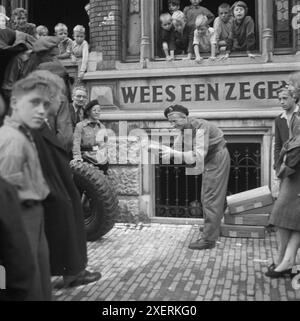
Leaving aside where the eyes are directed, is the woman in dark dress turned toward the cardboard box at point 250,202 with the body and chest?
no

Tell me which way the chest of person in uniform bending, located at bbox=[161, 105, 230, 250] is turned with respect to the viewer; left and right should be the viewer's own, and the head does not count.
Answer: facing to the left of the viewer

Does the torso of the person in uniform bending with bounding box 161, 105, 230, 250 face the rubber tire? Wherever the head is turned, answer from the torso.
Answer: yes

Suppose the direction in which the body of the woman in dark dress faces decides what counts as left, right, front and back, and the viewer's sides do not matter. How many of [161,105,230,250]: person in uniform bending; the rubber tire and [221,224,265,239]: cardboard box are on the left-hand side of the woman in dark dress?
0

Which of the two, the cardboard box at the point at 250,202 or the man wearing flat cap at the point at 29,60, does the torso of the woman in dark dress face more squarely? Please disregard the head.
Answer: the man wearing flat cap

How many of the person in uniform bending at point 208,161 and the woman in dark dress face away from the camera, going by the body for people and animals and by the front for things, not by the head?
0

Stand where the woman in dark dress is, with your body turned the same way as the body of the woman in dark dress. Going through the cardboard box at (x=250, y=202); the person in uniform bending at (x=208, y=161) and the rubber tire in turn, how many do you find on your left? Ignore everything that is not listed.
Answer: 0

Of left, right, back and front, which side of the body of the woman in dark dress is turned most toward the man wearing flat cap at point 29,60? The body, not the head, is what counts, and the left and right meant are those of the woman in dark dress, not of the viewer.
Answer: front

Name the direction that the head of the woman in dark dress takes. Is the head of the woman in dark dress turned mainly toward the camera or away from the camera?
toward the camera

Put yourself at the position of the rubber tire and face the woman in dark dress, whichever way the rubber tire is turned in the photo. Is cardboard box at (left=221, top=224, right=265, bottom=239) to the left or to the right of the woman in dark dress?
left
